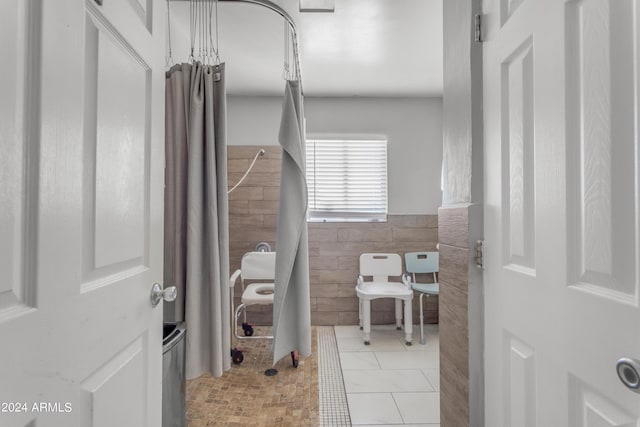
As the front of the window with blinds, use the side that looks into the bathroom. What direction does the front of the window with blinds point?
toward the camera

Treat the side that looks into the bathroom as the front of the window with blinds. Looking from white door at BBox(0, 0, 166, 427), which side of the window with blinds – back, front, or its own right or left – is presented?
front

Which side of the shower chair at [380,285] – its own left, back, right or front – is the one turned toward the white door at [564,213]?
front

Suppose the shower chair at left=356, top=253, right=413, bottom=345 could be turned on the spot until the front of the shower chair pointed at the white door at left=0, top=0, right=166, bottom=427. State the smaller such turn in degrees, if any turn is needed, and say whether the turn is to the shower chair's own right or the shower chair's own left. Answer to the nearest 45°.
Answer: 0° — it already faces it

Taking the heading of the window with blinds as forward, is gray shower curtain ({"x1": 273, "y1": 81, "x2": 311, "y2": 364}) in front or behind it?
in front

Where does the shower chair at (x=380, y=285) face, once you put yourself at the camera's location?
facing the viewer

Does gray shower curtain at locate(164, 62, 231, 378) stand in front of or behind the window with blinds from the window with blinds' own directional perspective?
in front

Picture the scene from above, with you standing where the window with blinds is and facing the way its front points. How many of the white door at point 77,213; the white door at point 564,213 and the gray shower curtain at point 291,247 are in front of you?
3
